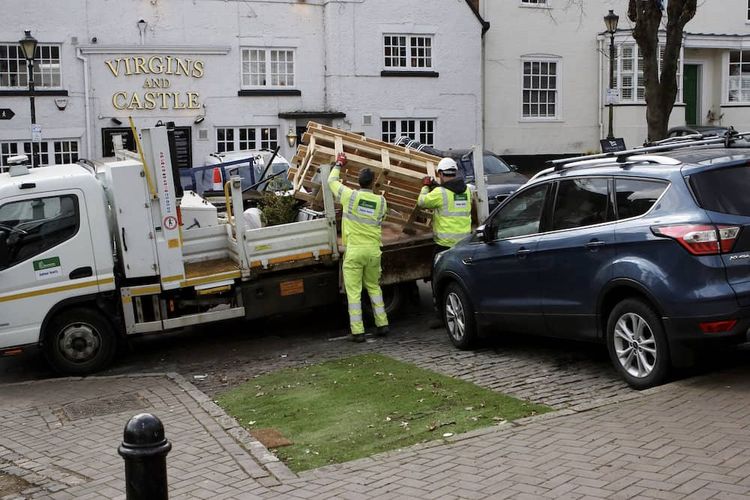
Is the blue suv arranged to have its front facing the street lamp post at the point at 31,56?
yes

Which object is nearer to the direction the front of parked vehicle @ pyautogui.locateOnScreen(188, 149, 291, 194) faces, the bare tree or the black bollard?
the bare tree

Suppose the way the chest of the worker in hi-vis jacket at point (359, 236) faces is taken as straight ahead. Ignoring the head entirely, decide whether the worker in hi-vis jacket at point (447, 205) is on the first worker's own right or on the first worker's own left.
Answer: on the first worker's own right

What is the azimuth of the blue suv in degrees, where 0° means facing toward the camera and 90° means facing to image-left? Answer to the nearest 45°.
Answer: approximately 135°

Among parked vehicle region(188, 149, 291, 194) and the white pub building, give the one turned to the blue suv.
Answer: the white pub building

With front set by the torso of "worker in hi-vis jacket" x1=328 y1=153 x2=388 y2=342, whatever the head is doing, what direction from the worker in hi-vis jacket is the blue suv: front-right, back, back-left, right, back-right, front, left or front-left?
back-right

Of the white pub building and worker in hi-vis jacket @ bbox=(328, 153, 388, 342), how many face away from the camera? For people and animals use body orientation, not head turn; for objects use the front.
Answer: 1

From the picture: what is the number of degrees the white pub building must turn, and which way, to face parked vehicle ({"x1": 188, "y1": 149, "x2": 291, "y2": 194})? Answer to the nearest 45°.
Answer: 0° — it already faces it

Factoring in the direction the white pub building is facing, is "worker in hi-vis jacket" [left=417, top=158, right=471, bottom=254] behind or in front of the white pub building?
in front

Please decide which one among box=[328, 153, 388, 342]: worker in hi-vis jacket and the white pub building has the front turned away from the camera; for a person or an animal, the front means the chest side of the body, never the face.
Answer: the worker in hi-vis jacket

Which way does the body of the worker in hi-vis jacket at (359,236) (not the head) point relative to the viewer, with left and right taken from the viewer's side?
facing away from the viewer

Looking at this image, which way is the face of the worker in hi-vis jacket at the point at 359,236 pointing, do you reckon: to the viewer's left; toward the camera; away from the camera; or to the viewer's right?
away from the camera

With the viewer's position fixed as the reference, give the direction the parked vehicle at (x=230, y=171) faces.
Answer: facing away from the viewer and to the right of the viewer

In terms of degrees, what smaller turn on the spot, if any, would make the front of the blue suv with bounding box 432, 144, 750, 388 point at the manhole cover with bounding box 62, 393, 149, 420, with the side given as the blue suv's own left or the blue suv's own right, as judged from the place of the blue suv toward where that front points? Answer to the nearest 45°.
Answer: approximately 45° to the blue suv's own left
